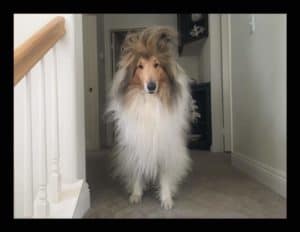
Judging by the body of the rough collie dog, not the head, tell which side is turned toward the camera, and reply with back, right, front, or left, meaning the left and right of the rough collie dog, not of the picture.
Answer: front

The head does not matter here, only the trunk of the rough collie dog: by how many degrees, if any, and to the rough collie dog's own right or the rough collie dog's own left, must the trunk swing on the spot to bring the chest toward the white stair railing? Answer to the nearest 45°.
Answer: approximately 45° to the rough collie dog's own right
